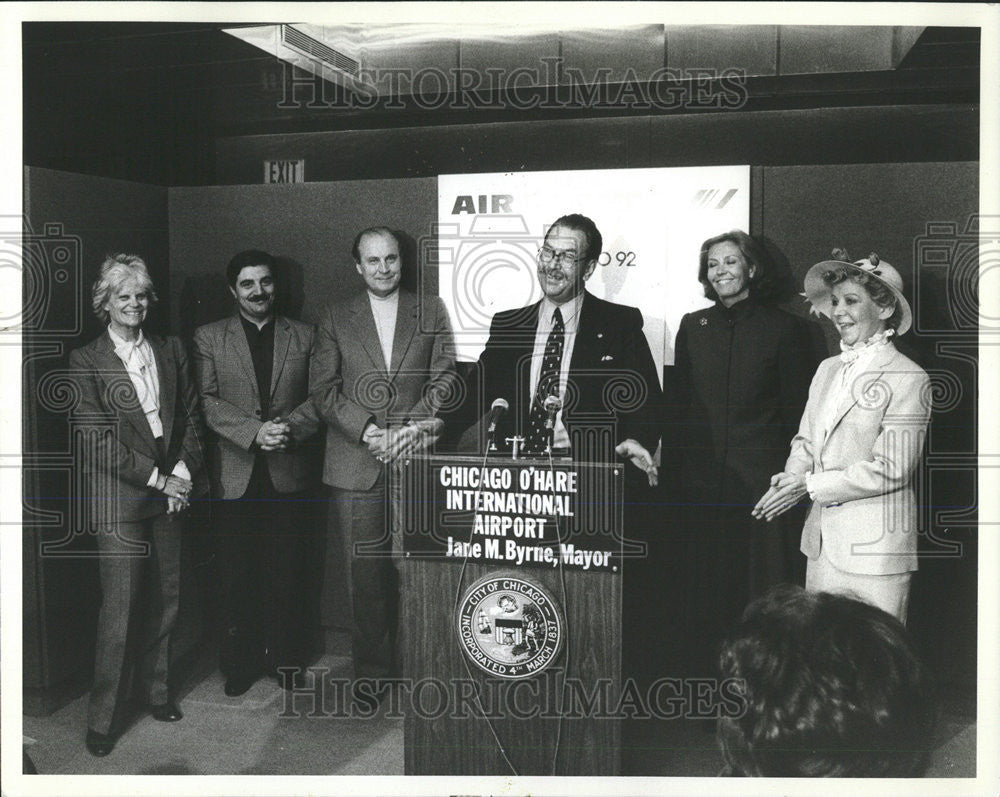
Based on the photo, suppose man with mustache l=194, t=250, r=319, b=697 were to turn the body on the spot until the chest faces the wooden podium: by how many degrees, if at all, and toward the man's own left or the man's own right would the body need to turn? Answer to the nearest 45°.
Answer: approximately 45° to the man's own left

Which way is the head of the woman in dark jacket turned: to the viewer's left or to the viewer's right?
to the viewer's left

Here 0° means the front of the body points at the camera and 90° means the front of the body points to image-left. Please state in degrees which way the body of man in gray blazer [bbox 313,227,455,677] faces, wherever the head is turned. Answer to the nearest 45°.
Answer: approximately 0°

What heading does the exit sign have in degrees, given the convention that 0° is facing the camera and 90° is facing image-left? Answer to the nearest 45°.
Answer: approximately 0°

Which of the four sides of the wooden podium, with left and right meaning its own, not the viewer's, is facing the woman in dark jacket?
left

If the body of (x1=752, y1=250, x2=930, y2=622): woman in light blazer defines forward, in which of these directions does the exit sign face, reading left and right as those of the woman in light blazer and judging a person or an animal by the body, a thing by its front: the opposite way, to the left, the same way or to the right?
to the left

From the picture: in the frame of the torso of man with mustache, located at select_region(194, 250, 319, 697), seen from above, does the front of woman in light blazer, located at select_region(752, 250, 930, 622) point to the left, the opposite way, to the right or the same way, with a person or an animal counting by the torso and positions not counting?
to the right
